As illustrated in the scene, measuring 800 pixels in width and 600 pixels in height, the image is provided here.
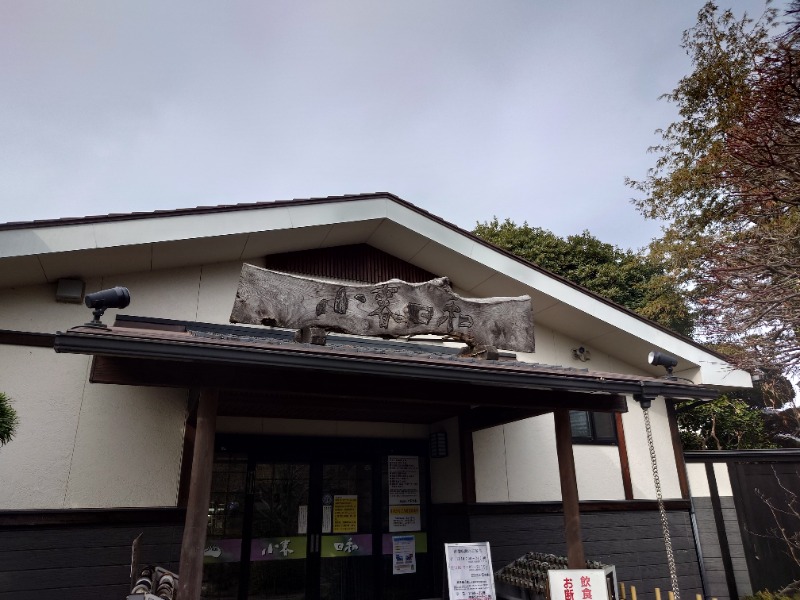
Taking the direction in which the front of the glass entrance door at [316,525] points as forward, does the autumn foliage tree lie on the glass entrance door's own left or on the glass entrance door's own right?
on the glass entrance door's own left

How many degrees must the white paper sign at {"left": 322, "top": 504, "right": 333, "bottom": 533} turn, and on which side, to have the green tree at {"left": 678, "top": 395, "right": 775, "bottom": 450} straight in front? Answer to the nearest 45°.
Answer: approximately 135° to its left

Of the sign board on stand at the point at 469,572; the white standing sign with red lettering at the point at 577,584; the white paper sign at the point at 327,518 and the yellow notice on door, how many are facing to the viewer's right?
0

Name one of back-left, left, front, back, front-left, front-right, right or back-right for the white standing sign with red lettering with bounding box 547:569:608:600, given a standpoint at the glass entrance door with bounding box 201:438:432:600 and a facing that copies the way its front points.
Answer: front-left

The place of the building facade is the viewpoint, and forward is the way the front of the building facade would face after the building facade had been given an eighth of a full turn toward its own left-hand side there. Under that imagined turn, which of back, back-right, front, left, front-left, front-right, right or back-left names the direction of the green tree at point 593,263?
left

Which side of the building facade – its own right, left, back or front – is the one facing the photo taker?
front

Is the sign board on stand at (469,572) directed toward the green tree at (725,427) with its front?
no

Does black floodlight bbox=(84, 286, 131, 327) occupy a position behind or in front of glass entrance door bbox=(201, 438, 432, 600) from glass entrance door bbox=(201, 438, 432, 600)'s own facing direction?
in front

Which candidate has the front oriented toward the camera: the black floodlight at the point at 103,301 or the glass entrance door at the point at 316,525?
the glass entrance door

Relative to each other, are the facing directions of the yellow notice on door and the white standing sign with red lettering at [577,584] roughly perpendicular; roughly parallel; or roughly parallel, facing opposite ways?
roughly parallel

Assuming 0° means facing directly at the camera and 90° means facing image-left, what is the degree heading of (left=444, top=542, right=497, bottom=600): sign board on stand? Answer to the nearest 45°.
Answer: approximately 0°

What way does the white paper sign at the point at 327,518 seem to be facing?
toward the camera

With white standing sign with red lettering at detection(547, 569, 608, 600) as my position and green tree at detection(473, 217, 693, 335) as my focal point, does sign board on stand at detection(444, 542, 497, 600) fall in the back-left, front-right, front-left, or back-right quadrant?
front-left
